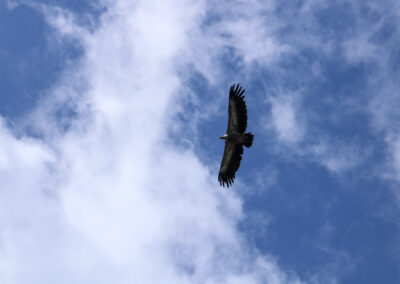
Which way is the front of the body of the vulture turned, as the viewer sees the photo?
to the viewer's left
